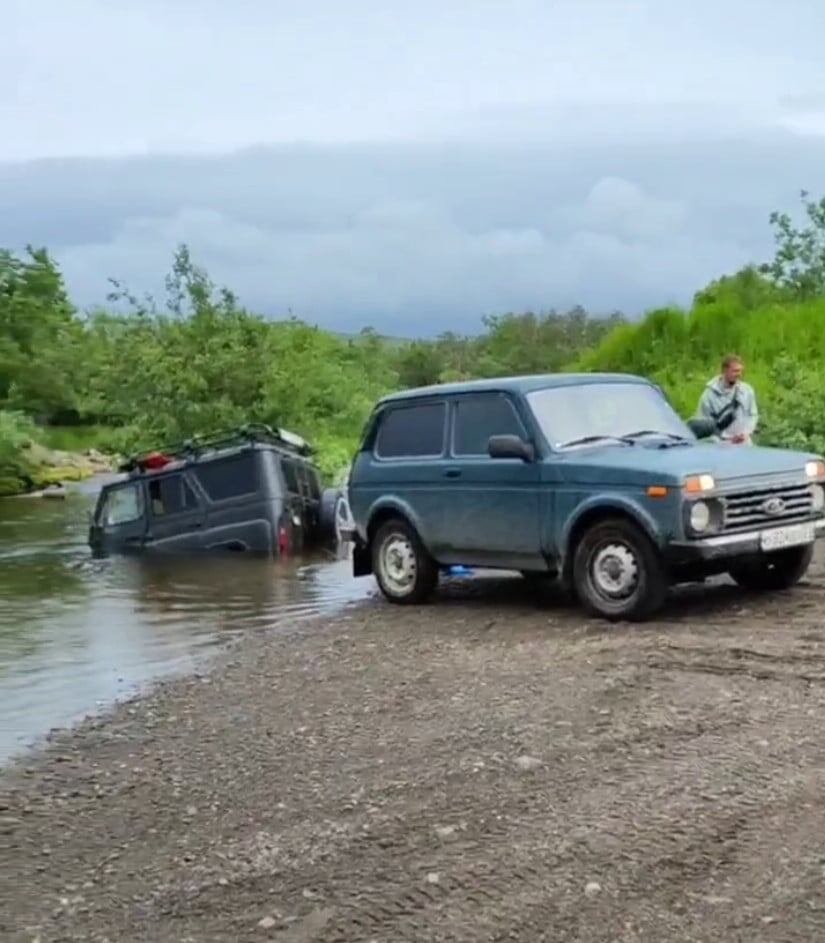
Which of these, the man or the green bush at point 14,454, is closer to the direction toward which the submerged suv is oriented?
the green bush

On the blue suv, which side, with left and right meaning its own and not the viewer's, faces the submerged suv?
back

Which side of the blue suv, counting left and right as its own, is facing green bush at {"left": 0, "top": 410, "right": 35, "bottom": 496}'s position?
back

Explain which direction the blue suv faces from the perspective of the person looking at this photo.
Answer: facing the viewer and to the right of the viewer

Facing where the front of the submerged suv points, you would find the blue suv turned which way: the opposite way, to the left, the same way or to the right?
the opposite way

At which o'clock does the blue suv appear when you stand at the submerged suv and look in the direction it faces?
The blue suv is roughly at 7 o'clock from the submerged suv.

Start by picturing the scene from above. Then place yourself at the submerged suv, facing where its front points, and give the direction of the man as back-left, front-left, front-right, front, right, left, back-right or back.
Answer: back

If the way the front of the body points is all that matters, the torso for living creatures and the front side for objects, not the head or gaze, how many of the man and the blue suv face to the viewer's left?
0
